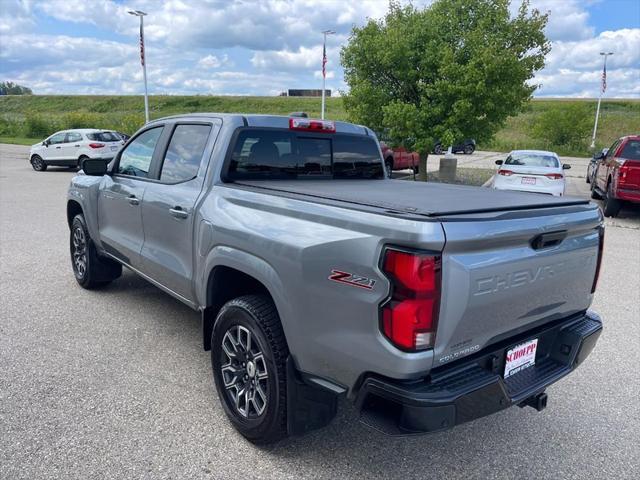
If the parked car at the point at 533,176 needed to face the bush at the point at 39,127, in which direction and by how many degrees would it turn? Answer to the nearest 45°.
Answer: approximately 45° to its left

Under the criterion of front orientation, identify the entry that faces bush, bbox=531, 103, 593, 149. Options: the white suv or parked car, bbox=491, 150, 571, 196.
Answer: the parked car

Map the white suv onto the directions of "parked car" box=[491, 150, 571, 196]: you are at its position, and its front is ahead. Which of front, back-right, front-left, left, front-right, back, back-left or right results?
left

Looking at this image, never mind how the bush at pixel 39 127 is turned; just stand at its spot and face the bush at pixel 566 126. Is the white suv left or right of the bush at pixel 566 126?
right

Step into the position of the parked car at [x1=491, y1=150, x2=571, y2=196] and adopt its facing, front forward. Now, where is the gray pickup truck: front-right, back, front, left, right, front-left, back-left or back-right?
back

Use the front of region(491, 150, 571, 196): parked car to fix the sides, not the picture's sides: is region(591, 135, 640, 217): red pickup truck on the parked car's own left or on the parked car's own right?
on the parked car's own right

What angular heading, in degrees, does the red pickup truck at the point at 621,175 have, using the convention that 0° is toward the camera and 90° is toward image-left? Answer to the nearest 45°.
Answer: approximately 135°

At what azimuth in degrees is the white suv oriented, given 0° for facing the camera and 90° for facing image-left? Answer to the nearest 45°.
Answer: approximately 135°

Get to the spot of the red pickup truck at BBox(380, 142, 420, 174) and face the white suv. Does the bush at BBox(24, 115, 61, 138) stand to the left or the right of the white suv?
right

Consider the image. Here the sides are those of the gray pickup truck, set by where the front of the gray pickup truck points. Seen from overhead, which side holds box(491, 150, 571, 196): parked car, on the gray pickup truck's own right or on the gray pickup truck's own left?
on the gray pickup truck's own right

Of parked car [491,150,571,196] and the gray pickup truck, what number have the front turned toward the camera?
0

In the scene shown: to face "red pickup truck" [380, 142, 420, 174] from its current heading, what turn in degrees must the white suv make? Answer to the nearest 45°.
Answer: approximately 180°

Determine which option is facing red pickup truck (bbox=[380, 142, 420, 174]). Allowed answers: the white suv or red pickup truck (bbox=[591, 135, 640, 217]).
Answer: red pickup truck (bbox=[591, 135, 640, 217])

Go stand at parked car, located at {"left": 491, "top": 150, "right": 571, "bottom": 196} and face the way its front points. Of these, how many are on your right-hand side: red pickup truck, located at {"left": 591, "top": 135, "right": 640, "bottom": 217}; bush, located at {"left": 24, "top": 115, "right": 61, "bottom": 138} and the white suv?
1

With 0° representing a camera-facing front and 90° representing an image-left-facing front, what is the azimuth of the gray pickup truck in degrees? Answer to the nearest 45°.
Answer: approximately 135°

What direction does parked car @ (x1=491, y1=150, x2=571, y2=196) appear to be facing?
away from the camera
